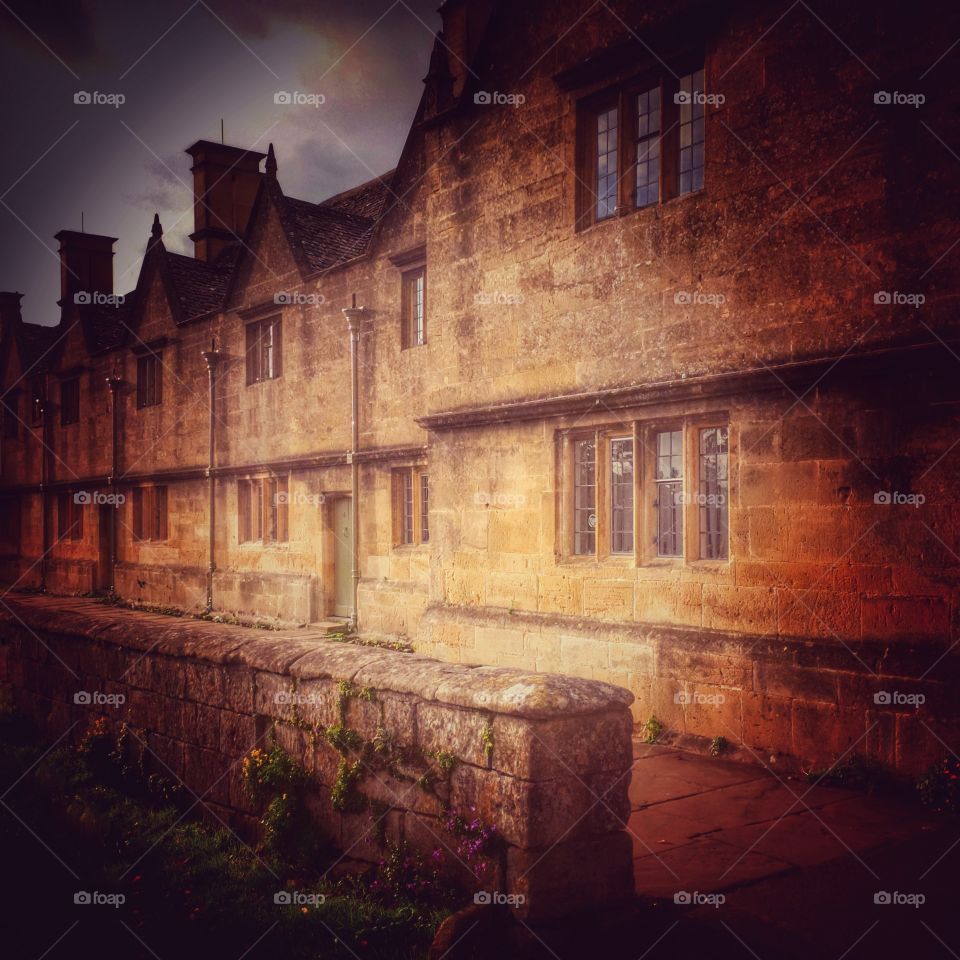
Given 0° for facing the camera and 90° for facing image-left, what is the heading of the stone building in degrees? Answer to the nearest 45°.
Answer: approximately 45°

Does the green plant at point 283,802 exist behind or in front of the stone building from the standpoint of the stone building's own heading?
in front

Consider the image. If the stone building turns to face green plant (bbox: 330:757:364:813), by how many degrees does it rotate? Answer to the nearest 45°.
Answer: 0° — it already faces it

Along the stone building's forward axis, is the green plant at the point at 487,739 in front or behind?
in front
